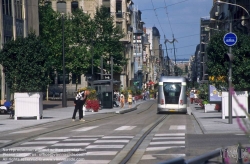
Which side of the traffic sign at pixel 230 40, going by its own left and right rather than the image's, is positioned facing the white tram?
back

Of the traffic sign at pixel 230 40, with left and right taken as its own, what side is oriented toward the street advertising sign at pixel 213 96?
back

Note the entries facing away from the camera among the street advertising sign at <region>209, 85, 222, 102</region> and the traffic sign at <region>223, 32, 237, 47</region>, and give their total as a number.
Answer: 0

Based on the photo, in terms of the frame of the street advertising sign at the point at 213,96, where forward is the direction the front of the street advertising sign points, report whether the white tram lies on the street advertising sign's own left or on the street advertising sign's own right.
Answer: on the street advertising sign's own right

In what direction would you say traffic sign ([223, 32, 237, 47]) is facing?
toward the camera

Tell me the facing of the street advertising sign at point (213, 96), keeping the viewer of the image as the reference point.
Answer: facing the viewer

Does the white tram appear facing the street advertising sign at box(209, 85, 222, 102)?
no
